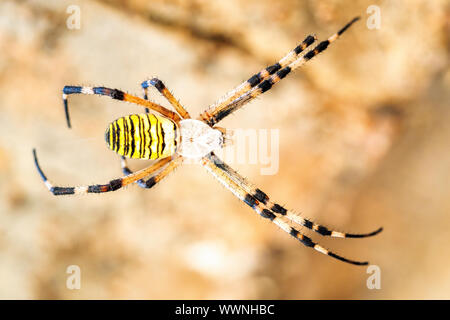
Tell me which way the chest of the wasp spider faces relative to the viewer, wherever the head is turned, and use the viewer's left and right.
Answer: facing to the right of the viewer
